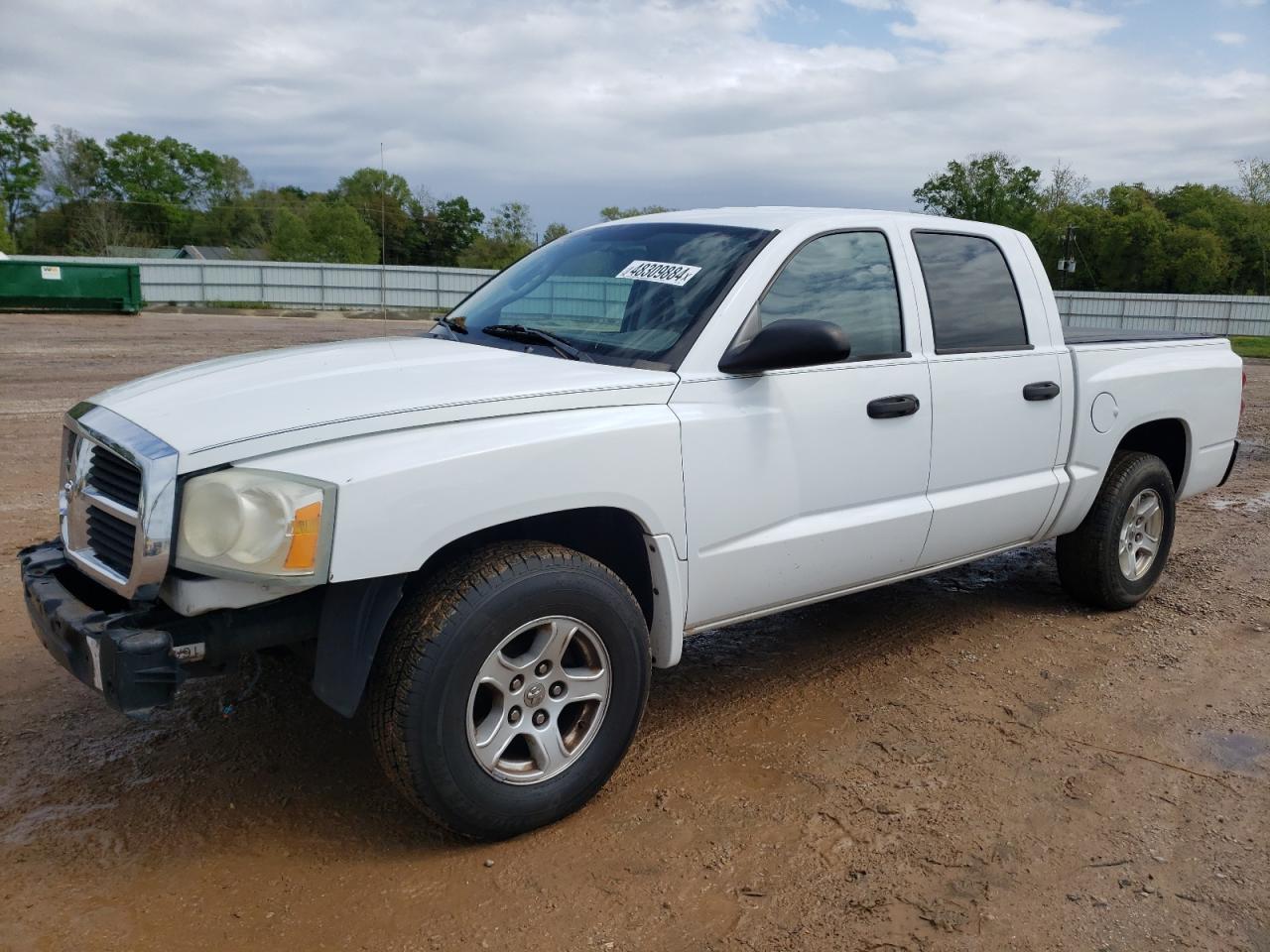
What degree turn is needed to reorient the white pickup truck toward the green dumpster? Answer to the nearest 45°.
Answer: approximately 90° to its right

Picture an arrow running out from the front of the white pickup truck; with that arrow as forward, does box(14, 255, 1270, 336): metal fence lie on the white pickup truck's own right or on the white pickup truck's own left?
on the white pickup truck's own right

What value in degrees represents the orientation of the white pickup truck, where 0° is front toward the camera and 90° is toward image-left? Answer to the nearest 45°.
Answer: approximately 45°

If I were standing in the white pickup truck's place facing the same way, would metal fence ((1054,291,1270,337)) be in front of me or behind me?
behind
